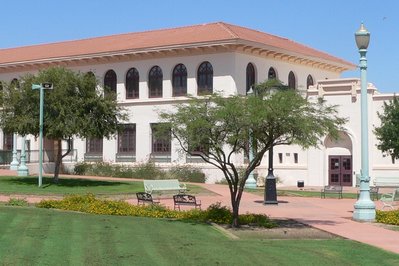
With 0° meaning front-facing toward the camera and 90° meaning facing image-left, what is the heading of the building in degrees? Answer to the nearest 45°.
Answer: approximately 315°

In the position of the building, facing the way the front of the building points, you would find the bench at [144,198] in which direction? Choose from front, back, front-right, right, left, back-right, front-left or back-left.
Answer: front-right

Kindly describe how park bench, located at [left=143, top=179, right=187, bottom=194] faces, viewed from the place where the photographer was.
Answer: facing the viewer

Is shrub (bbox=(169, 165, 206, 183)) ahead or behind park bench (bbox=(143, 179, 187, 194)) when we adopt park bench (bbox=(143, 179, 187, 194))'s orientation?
behind

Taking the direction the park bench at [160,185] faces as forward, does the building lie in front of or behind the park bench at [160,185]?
behind

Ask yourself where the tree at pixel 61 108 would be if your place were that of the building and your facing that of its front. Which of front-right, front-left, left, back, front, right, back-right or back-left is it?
right

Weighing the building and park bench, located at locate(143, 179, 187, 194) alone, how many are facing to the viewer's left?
0

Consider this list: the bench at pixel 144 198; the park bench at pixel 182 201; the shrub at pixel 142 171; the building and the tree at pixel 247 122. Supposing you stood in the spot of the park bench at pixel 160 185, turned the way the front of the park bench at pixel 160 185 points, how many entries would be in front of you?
3

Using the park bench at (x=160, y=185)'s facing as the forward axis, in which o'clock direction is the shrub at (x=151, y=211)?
The shrub is roughly at 12 o'clock from the park bench.

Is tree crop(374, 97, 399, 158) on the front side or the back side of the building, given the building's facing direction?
on the front side

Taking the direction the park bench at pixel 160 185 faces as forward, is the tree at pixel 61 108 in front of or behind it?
behind
